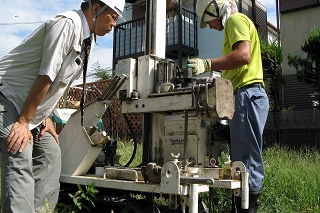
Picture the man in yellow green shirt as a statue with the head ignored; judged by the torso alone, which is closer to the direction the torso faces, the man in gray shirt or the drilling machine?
the drilling machine

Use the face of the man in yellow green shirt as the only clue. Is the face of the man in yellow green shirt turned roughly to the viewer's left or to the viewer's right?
to the viewer's left

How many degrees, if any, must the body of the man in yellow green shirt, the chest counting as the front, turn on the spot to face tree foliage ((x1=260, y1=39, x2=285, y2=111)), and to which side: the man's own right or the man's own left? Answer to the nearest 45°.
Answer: approximately 90° to the man's own right

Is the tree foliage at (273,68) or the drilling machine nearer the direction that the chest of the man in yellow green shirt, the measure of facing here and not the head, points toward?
the drilling machine

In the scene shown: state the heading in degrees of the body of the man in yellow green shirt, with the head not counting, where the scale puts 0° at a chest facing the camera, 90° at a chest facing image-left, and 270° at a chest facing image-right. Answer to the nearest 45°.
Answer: approximately 90°

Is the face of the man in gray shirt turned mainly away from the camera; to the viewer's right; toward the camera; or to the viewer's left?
to the viewer's right

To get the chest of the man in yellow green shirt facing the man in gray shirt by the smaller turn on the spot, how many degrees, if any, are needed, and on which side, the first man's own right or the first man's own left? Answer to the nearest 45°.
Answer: approximately 45° to the first man's own left

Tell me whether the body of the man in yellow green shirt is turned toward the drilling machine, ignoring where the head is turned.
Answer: yes
